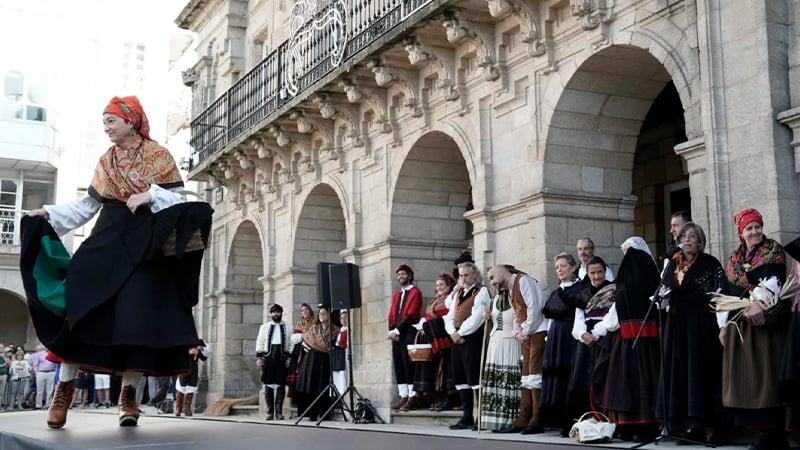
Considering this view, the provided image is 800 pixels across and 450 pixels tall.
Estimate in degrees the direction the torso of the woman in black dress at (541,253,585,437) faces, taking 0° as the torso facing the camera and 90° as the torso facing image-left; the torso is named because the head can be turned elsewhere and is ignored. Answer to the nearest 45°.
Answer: approximately 45°

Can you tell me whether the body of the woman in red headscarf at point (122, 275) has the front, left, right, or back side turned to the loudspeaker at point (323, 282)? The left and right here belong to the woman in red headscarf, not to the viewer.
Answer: back

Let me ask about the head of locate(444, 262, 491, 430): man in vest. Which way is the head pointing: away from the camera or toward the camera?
toward the camera

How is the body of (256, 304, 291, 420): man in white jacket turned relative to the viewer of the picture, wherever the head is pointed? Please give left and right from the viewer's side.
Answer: facing the viewer

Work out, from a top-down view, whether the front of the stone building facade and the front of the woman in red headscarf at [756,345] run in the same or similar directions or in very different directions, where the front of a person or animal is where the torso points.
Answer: same or similar directions

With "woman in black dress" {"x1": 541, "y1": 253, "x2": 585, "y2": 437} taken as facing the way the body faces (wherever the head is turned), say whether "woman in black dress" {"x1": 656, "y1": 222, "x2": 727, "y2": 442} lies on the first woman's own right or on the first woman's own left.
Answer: on the first woman's own left

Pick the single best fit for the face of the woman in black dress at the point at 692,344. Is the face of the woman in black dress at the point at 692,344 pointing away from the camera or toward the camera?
toward the camera

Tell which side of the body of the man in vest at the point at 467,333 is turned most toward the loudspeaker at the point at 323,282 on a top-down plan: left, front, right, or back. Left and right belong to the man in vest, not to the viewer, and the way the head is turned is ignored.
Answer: right

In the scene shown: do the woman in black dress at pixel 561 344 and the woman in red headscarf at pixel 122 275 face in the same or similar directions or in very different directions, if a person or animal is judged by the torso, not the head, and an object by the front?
same or similar directions

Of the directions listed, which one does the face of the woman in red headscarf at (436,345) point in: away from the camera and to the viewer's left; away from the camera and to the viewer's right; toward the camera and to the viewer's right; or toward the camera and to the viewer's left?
toward the camera and to the viewer's left

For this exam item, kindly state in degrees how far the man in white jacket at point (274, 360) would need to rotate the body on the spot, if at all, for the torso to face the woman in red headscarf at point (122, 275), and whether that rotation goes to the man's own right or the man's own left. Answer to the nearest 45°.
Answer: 0° — they already face them

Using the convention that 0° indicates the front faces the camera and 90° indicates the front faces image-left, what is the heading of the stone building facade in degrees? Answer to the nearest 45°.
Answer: approximately 45°

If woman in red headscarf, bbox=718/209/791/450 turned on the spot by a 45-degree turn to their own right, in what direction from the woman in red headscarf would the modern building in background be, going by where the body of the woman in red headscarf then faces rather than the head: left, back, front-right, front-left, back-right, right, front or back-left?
front-right

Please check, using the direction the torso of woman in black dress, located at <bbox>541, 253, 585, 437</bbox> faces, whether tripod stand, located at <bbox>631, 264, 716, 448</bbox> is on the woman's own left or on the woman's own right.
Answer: on the woman's own left

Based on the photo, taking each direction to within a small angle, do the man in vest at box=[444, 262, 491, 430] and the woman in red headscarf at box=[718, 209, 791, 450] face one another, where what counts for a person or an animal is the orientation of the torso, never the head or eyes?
no

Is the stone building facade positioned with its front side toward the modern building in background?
no

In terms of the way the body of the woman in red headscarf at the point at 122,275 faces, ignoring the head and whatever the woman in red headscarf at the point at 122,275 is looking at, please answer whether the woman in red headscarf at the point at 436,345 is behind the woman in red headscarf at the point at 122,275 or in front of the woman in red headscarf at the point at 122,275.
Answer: behind
